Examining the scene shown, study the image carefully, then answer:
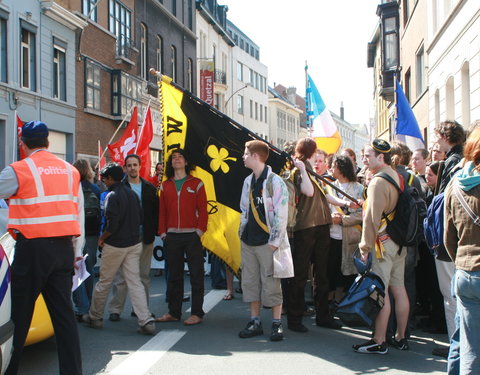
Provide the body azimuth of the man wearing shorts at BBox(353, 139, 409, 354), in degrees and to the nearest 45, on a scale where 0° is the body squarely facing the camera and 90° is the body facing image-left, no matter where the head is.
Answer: approximately 90°

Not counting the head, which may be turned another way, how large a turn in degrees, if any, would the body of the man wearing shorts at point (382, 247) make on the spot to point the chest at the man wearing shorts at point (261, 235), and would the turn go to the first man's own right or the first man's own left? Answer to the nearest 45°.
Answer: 0° — they already face them

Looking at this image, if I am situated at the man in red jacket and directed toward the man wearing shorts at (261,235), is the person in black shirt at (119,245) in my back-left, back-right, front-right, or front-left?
back-right

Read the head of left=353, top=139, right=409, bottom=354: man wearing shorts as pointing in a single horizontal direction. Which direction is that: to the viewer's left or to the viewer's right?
to the viewer's left

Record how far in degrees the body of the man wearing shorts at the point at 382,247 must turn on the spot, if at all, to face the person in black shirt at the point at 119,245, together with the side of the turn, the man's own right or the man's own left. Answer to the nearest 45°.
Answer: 0° — they already face them

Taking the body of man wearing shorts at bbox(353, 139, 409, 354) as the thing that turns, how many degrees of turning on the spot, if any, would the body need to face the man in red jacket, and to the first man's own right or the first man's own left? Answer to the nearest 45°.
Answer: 0° — they already face them
